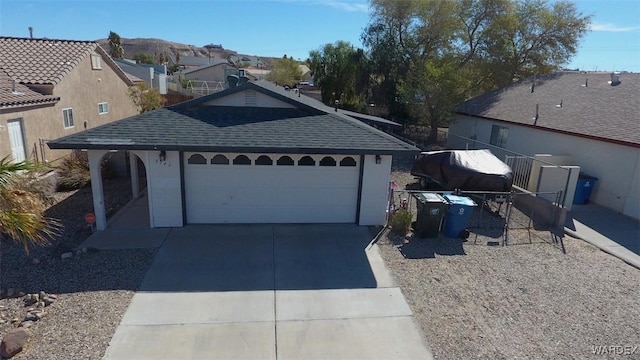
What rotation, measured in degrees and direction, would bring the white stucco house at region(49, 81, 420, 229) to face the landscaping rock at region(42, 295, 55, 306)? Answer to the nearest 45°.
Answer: approximately 45° to its right

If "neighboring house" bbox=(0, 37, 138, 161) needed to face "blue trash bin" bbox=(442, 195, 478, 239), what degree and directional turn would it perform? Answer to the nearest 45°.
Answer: approximately 90° to its left

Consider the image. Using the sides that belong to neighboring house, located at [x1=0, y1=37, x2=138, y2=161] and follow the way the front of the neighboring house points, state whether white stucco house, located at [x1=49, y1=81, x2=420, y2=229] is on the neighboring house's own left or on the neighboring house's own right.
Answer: on the neighboring house's own left

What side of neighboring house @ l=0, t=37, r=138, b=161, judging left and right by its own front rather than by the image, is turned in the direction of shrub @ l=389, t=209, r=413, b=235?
left

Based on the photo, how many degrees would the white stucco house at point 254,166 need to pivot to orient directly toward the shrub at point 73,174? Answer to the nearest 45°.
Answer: approximately 135° to its right

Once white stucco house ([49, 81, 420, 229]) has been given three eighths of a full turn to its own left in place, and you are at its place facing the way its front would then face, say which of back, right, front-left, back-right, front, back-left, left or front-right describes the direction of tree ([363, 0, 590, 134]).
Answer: front

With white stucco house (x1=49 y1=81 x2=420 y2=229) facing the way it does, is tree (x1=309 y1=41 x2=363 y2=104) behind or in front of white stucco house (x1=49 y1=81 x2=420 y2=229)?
behind

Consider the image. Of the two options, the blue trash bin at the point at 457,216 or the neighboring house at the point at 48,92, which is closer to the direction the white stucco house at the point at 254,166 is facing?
the blue trash bin

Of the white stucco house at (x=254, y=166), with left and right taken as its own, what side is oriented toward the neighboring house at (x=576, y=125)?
left
